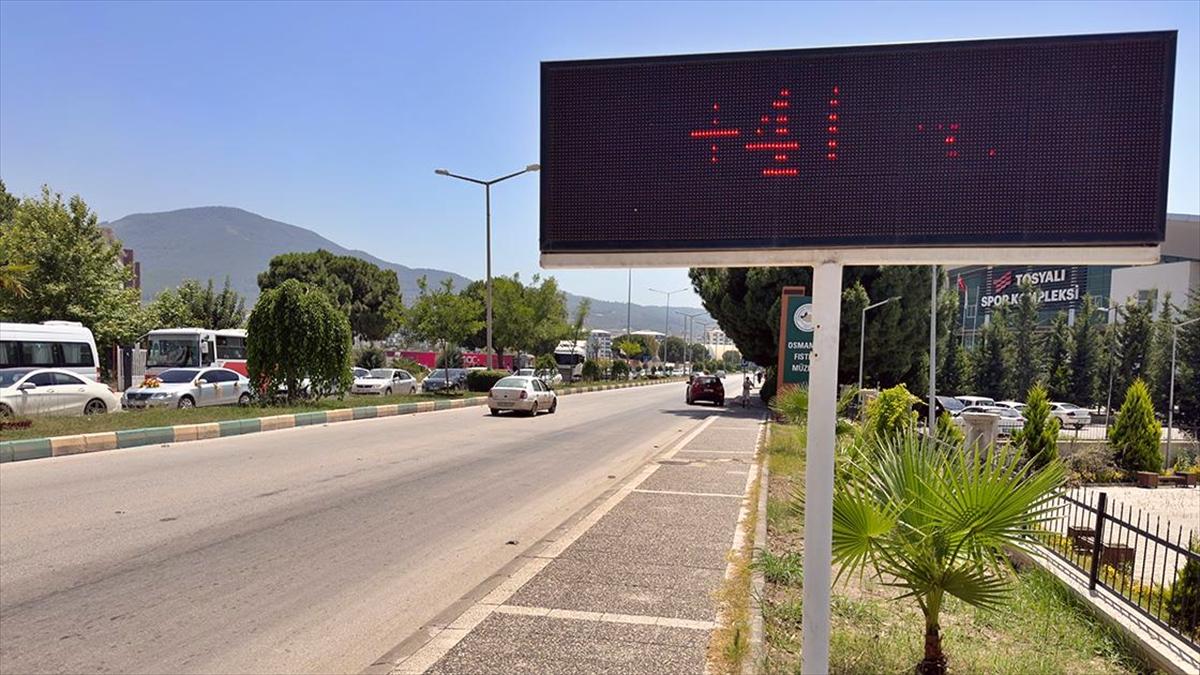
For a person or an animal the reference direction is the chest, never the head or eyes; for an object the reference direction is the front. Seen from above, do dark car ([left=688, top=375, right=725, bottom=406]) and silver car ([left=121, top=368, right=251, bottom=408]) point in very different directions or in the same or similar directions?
very different directions

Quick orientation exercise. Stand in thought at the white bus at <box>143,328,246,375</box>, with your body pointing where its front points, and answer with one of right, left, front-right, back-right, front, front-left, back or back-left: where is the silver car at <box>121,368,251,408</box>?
front-left

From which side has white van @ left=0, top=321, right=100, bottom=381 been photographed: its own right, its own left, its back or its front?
left

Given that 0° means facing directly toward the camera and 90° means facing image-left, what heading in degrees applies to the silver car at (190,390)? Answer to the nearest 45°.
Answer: approximately 45°

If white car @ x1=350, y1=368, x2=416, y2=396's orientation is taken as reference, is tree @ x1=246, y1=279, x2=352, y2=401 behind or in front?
in front

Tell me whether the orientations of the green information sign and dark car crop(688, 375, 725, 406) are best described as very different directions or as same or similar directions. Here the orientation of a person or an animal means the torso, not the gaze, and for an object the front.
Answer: very different directions

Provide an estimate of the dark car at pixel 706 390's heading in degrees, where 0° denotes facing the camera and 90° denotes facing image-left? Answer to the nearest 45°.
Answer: approximately 180°

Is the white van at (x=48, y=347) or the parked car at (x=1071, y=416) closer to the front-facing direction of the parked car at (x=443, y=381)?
the white van

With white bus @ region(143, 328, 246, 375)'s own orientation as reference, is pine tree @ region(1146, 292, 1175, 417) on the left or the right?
on its left

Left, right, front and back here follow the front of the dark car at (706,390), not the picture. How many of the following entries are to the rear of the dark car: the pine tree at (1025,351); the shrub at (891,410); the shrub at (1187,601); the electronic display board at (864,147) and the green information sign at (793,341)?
4

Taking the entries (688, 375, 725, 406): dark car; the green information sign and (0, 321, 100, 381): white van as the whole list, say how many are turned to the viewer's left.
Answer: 1
